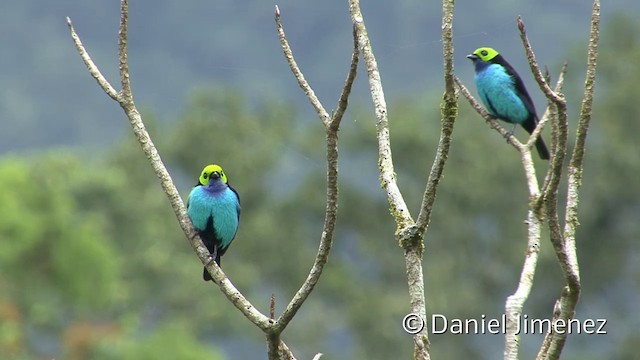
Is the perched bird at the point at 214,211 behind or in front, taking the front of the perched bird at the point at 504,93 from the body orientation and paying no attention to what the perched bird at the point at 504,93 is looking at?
in front

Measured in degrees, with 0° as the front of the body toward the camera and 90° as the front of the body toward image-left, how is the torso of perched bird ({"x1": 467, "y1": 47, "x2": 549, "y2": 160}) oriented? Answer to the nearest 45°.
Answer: approximately 45°

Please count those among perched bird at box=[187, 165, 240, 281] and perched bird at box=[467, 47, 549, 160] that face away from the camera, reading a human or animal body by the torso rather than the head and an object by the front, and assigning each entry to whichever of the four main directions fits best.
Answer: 0

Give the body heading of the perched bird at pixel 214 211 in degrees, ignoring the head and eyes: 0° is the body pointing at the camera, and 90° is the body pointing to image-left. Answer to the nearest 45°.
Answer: approximately 0°
